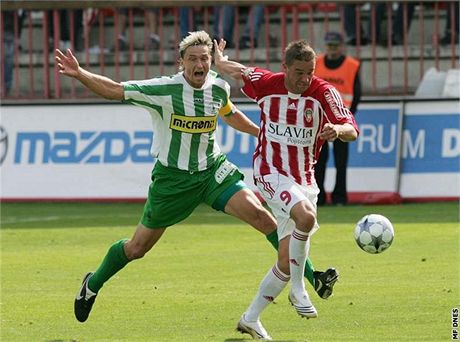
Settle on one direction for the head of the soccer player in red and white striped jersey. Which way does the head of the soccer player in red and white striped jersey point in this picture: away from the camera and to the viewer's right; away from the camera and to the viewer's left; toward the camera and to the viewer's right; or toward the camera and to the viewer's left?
toward the camera and to the viewer's right

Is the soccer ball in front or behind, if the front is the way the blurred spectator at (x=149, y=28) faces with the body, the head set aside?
in front

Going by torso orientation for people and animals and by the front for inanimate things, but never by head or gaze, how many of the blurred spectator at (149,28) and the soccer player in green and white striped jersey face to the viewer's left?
0

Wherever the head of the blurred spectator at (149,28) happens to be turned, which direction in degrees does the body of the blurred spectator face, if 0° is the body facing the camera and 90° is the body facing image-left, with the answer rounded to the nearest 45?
approximately 0°

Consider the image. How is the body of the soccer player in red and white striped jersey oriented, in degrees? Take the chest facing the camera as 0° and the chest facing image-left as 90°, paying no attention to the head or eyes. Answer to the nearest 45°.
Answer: approximately 315°

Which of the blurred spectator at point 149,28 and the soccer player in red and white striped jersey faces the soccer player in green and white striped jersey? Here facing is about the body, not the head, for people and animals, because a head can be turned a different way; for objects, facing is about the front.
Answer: the blurred spectator

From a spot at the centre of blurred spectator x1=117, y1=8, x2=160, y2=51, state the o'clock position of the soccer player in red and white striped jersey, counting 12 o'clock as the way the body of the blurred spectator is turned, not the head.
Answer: The soccer player in red and white striped jersey is roughly at 12 o'clock from the blurred spectator.

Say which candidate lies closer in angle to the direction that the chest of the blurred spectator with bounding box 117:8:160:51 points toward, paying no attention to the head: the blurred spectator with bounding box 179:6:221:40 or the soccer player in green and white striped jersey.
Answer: the soccer player in green and white striped jersey

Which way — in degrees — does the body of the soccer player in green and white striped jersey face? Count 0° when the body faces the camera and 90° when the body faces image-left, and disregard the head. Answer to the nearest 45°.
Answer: approximately 315°

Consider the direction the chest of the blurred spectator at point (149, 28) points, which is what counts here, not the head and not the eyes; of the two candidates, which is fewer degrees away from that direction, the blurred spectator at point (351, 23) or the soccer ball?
the soccer ball

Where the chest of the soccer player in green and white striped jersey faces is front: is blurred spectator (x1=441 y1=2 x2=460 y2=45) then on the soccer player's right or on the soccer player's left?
on the soccer player's left
